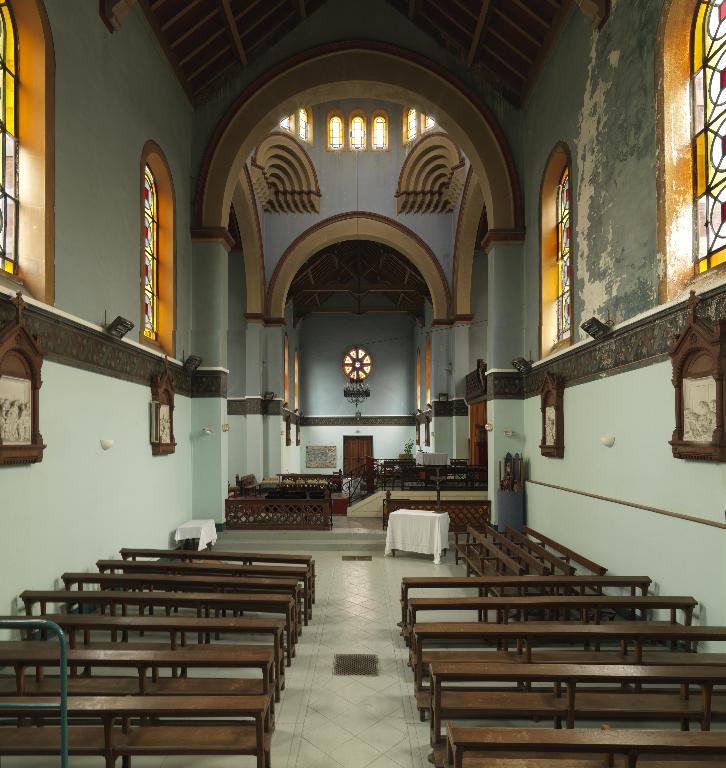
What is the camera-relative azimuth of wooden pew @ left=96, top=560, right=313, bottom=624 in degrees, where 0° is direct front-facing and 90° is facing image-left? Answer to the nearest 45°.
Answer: approximately 180°

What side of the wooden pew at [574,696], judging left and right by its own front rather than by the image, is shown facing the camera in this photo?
back

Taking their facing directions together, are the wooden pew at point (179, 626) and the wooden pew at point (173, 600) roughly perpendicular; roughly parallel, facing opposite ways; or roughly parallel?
roughly parallel

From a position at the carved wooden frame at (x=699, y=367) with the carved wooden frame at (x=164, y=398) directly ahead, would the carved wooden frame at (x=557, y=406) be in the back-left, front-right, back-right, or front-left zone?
front-right

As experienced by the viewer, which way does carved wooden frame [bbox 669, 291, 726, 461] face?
facing the viewer and to the left of the viewer

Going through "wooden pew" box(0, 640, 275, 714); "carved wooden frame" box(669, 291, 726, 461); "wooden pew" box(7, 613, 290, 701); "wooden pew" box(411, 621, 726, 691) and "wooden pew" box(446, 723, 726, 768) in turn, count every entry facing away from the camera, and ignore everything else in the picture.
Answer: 4

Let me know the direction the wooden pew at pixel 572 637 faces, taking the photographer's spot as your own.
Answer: facing away from the viewer

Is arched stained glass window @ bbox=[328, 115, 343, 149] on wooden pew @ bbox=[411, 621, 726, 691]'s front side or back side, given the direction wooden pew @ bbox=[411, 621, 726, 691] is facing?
on the front side

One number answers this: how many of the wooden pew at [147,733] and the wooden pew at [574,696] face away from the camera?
2

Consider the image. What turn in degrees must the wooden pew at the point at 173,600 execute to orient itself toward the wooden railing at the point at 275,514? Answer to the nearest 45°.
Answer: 0° — it already faces it

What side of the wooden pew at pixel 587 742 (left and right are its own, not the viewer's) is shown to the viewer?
back

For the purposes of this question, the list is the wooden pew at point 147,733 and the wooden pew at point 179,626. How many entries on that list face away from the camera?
2

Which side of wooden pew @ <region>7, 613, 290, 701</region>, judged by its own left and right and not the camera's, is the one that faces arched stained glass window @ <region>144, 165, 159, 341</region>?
front

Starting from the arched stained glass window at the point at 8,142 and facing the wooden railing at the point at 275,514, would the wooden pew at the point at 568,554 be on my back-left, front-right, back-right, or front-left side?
front-right

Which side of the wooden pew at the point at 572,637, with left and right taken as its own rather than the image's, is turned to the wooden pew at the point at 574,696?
back

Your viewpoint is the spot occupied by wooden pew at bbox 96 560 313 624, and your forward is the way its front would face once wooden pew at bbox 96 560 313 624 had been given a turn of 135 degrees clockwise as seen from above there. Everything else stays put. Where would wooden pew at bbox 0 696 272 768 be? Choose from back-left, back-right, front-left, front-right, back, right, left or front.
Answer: front-right

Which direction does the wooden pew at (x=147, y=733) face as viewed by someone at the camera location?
facing away from the viewer

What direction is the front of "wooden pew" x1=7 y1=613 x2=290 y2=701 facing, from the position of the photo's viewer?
facing away from the viewer

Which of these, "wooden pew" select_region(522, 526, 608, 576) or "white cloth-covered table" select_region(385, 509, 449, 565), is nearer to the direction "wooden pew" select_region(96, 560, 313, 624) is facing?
the white cloth-covered table

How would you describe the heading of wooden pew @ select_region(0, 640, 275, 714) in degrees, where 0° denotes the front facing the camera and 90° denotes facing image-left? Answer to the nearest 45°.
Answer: approximately 180°
